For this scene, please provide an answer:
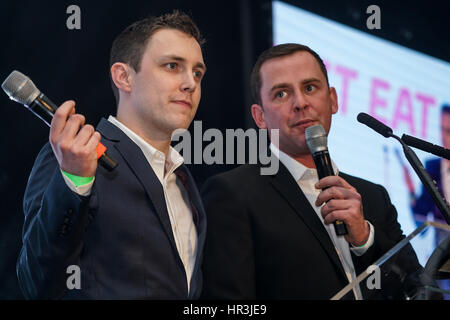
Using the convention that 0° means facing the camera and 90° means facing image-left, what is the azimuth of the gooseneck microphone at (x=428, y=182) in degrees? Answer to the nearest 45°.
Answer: approximately 90°

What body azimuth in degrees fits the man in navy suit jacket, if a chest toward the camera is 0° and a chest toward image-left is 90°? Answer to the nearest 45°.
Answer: approximately 315°

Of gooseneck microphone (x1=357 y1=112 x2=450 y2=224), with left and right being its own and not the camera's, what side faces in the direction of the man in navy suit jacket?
front

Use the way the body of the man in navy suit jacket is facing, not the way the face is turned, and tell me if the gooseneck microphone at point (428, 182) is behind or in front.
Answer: in front

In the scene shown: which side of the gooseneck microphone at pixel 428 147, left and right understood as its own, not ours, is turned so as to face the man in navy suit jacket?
front

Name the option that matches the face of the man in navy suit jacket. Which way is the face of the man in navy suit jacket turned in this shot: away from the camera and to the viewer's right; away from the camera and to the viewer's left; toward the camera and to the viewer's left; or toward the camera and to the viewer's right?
toward the camera and to the viewer's right

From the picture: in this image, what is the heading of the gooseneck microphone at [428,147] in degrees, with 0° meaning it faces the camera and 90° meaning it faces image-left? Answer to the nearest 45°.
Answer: approximately 90°

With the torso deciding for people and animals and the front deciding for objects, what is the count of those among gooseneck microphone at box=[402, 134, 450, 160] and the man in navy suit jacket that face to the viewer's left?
1
